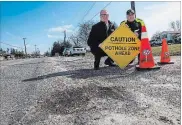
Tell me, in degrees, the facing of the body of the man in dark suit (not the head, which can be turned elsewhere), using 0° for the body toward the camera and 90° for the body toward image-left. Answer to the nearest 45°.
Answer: approximately 315°

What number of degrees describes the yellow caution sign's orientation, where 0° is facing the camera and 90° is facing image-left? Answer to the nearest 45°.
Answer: approximately 0°
